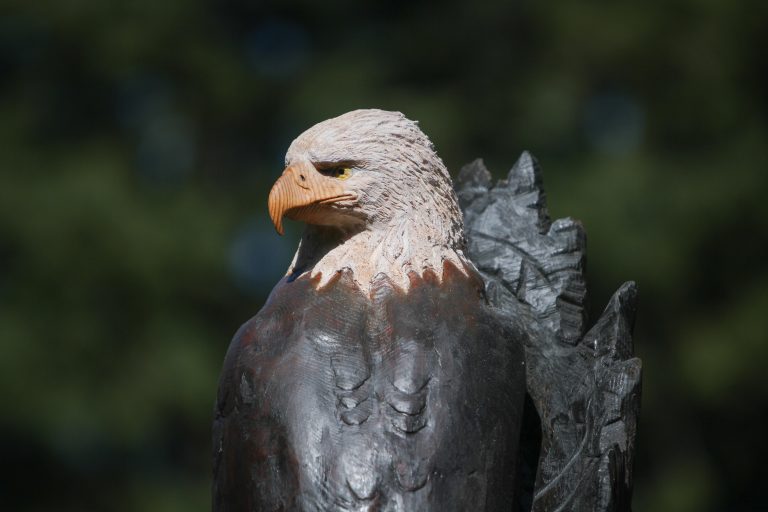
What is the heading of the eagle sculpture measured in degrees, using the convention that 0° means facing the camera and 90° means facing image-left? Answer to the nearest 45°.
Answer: approximately 45°
